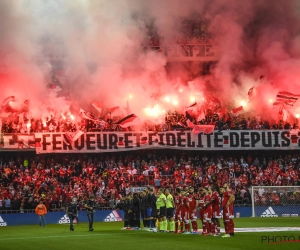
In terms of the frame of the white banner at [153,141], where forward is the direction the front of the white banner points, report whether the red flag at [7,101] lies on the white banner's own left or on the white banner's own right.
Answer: on the white banner's own right

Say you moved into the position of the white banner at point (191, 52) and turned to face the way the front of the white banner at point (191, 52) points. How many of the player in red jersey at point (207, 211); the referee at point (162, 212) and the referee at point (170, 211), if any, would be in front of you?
3

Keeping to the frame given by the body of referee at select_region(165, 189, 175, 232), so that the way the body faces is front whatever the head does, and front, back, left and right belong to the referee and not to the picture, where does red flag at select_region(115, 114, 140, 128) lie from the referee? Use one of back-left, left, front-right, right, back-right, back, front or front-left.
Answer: right

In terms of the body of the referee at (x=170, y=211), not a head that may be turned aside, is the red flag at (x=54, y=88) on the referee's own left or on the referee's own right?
on the referee's own right
